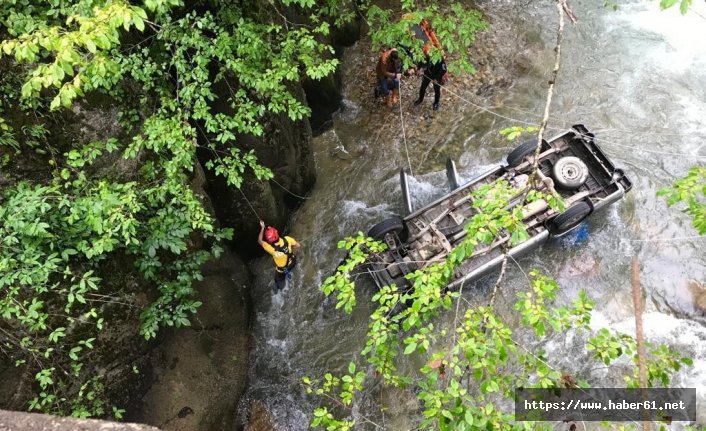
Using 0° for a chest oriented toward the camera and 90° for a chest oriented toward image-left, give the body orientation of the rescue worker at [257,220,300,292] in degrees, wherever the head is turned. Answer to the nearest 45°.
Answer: approximately 135°

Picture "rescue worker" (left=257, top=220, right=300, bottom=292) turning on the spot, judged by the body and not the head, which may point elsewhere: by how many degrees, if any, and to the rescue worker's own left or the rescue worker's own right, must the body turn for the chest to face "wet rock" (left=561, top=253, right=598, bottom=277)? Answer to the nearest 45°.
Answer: approximately 135° to the rescue worker's own right
